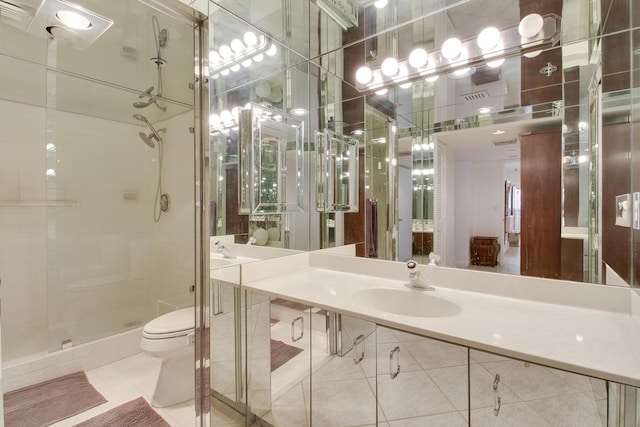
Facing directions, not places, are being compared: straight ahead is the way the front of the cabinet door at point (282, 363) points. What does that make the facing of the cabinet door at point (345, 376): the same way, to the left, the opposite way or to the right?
the same way

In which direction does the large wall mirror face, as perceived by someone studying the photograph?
facing the viewer and to the left of the viewer

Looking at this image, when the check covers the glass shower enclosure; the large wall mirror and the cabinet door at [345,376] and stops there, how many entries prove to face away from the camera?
0

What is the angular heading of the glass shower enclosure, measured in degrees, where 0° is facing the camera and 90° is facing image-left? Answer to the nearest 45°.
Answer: approximately 315°

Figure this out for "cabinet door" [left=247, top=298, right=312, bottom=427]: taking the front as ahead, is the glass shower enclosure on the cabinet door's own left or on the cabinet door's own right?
on the cabinet door's own right

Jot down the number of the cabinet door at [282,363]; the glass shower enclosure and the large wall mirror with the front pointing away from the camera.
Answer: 0

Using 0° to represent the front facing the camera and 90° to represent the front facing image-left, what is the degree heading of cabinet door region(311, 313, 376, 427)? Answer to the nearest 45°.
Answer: approximately 45°

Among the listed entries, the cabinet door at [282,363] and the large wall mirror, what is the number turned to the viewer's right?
0

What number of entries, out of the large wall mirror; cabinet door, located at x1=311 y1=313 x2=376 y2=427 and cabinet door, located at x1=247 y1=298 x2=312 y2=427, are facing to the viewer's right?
0

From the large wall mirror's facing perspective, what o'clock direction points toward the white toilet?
The white toilet is roughly at 1 o'clock from the large wall mirror.

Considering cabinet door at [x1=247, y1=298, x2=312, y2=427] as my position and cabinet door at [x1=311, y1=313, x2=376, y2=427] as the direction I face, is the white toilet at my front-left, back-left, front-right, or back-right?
back-right
